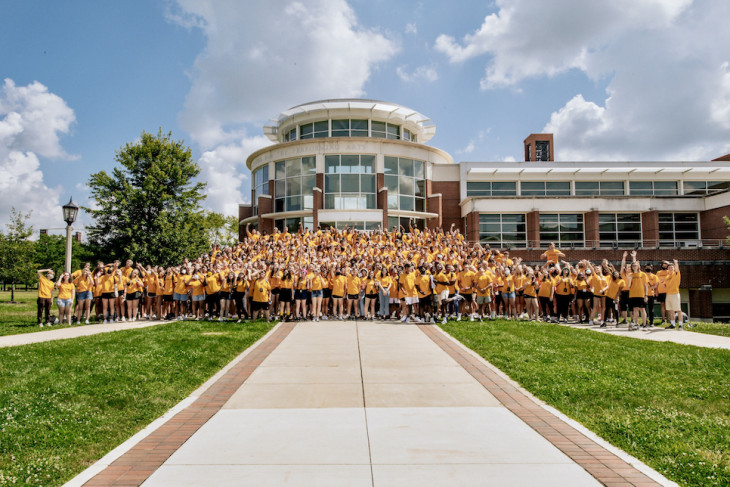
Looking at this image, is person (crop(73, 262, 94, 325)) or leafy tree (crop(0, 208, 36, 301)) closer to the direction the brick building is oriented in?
the person

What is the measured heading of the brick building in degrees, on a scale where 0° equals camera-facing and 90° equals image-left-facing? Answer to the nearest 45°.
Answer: approximately 0°

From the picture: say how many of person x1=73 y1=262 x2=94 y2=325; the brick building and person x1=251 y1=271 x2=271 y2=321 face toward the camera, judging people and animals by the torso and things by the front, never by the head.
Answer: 3

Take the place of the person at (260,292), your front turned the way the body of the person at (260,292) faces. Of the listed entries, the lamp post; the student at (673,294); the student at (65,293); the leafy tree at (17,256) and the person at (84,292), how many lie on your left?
1

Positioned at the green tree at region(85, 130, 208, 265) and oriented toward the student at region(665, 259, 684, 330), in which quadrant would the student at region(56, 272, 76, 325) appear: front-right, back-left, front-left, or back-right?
front-right

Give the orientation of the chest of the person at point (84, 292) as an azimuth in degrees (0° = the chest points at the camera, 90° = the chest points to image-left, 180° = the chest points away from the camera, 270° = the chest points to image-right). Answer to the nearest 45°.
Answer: approximately 0°

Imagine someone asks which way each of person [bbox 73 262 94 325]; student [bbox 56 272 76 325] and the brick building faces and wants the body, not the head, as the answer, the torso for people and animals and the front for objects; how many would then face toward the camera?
3

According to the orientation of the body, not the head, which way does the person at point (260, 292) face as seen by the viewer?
toward the camera

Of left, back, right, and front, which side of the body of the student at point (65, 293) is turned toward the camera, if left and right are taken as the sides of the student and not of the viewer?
front

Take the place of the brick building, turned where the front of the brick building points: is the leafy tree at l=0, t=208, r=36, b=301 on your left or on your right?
on your right

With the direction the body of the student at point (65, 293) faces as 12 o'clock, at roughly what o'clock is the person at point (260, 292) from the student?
The person is roughly at 10 o'clock from the student.

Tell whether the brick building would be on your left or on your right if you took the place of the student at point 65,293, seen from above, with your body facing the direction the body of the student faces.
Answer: on your left
